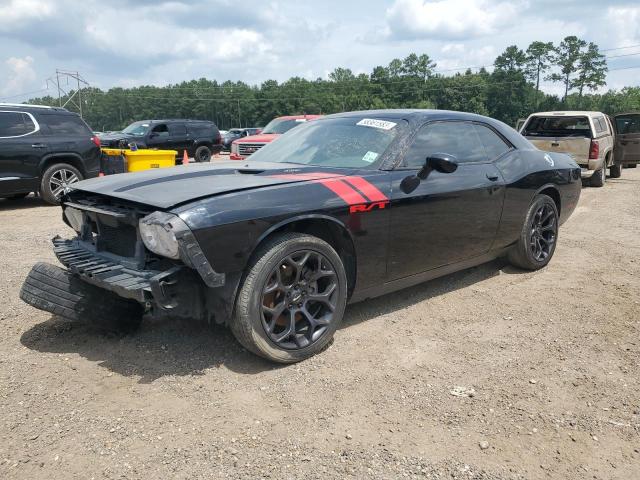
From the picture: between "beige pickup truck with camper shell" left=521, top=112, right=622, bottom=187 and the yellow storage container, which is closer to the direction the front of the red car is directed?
the yellow storage container

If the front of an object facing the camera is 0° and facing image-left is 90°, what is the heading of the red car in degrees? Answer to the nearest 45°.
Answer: approximately 45°

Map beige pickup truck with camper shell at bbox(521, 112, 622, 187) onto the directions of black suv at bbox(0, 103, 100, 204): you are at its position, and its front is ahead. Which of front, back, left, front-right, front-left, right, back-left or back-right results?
back

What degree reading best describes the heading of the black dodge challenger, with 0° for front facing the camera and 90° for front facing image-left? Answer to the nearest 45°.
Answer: approximately 45°

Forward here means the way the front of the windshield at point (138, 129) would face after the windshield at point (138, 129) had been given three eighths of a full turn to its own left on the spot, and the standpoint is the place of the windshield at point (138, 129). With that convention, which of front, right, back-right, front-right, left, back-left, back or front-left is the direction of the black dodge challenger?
right

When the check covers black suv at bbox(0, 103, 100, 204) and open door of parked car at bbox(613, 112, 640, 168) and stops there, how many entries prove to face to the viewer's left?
1

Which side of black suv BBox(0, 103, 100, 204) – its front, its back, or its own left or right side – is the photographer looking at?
left

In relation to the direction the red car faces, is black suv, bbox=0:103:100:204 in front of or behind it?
in front
